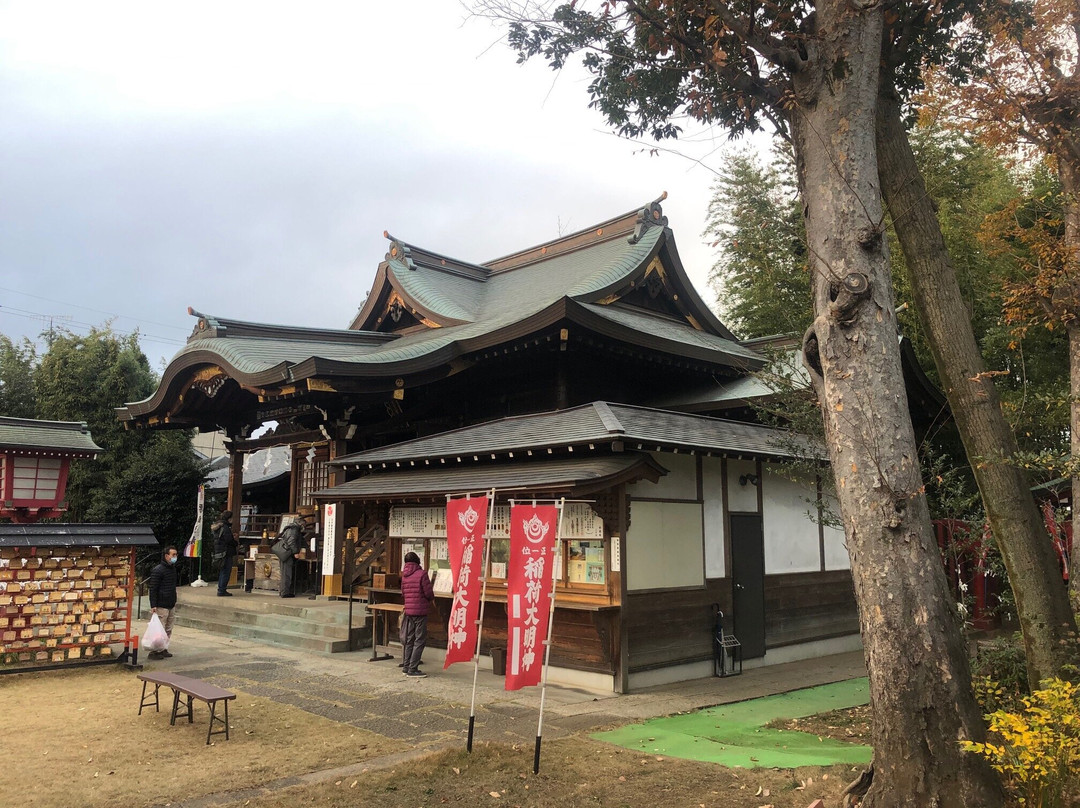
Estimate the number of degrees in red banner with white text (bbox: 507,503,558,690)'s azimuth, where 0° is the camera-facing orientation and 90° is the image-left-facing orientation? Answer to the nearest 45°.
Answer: approximately 0°

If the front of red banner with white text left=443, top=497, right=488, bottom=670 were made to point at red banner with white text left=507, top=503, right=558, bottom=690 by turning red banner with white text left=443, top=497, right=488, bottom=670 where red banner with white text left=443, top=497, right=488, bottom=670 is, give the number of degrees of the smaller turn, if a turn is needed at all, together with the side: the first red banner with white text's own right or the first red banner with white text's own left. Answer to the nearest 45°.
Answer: approximately 45° to the first red banner with white text's own left

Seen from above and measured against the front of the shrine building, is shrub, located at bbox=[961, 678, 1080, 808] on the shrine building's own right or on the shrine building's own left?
on the shrine building's own left

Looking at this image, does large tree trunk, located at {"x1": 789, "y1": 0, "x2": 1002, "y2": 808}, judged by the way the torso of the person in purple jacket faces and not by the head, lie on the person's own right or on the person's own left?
on the person's own right

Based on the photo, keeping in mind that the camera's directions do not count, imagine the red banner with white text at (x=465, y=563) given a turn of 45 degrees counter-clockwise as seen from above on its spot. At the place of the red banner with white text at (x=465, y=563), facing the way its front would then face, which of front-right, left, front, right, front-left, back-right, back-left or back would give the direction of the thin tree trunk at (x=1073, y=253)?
front-left

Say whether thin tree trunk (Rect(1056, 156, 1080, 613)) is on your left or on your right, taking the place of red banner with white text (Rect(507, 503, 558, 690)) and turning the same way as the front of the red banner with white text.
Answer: on your left

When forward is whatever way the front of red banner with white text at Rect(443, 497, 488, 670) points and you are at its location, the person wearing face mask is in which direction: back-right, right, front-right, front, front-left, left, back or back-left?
back-right

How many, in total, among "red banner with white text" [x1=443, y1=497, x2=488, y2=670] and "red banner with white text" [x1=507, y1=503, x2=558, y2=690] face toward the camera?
2
